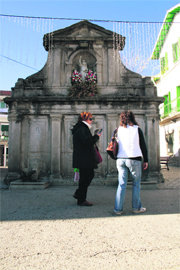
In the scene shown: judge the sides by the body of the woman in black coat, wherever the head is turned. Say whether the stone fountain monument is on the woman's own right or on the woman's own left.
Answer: on the woman's own left

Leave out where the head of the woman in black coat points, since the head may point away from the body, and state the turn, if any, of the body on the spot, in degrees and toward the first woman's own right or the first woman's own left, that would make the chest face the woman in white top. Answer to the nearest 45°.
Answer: approximately 45° to the first woman's own right
